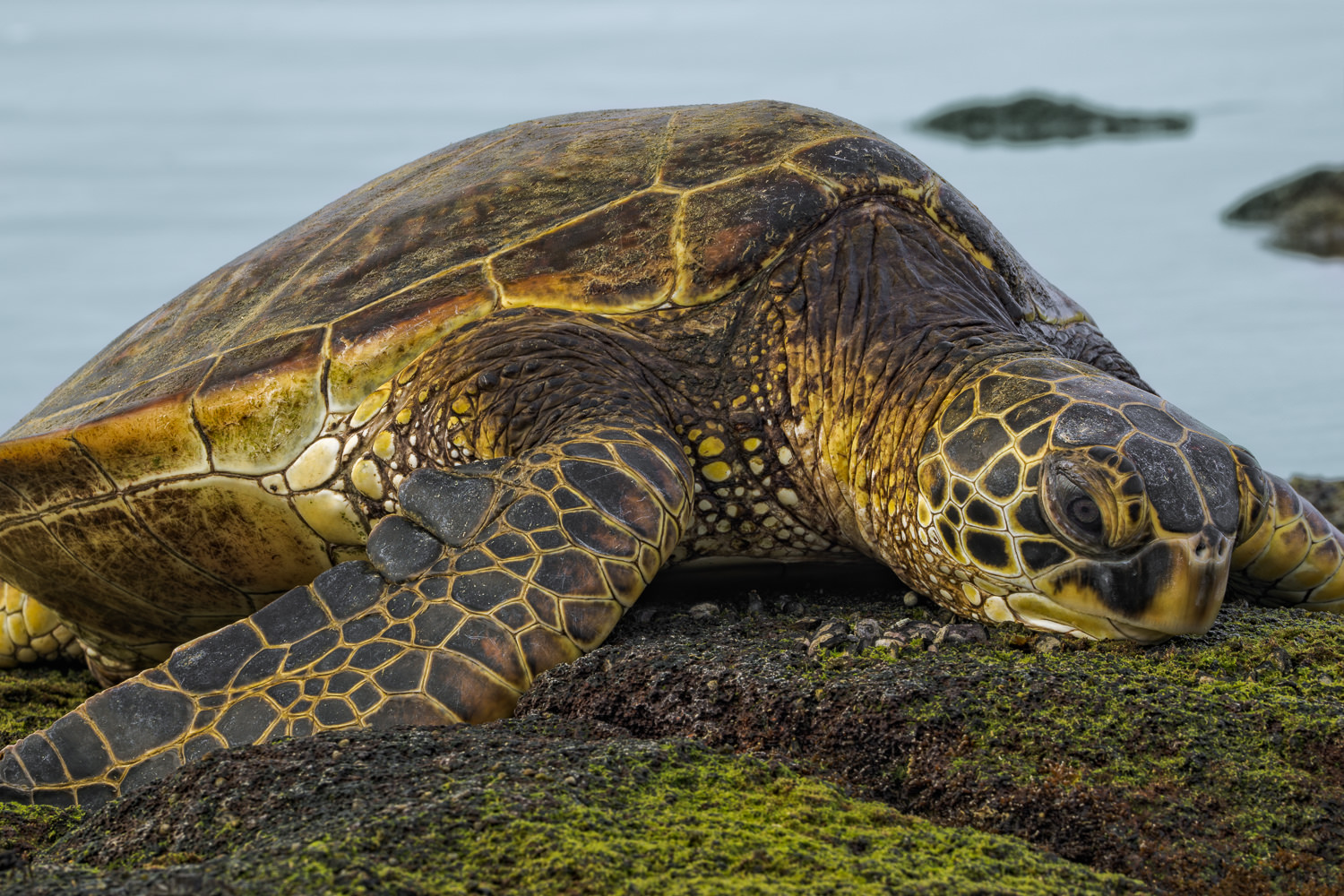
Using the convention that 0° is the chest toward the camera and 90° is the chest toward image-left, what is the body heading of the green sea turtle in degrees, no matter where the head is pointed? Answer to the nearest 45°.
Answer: approximately 315°

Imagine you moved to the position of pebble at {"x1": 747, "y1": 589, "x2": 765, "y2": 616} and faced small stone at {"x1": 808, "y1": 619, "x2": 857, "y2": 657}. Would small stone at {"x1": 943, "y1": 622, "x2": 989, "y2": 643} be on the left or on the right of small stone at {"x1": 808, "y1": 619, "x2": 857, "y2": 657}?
left

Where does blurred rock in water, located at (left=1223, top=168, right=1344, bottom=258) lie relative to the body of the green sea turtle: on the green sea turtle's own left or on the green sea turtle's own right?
on the green sea turtle's own left

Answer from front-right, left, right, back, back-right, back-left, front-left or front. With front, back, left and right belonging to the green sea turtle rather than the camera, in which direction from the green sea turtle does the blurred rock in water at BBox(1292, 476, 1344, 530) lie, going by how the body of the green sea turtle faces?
left
